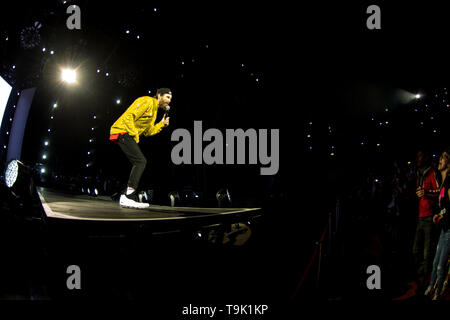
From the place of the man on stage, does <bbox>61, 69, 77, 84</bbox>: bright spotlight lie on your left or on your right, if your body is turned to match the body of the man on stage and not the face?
on your left

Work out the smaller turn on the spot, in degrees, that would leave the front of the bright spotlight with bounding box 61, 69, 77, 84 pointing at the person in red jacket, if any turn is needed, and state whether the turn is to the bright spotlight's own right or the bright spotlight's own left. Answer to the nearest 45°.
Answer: approximately 45° to the bright spotlight's own left

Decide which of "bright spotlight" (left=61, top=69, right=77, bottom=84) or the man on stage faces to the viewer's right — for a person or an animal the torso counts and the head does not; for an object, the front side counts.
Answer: the man on stage

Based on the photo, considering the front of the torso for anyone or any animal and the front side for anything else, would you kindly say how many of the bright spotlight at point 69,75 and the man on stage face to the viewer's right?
1

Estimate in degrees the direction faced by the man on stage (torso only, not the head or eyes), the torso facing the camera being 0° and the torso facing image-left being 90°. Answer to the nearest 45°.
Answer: approximately 270°

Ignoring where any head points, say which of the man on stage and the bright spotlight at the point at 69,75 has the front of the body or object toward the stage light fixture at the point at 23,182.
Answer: the bright spotlight

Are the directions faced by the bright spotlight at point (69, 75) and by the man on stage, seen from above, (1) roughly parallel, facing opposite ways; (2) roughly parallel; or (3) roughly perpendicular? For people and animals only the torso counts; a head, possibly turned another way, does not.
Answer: roughly perpendicular

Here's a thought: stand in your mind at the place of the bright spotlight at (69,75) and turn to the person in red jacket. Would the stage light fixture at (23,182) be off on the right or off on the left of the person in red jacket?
right

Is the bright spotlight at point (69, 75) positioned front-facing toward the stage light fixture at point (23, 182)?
yes
